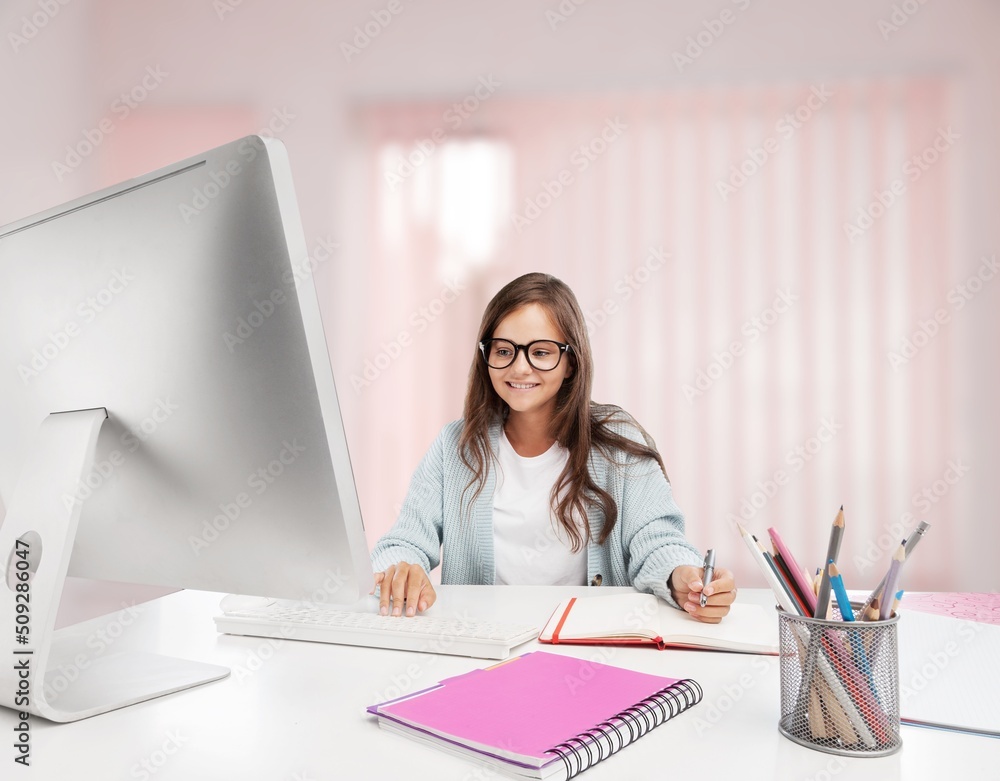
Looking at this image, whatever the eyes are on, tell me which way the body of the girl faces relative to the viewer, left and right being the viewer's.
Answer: facing the viewer

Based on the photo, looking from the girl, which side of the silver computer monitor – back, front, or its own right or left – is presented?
front

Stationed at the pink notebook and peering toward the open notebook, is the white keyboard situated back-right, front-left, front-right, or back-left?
front-left

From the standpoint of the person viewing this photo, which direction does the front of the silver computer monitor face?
facing away from the viewer and to the right of the viewer

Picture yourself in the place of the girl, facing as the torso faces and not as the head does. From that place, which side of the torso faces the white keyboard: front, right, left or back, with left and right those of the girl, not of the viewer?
front

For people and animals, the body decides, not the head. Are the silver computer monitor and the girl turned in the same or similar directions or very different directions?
very different directions

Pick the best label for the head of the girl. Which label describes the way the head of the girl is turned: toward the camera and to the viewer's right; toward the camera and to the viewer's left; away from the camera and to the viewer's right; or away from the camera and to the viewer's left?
toward the camera and to the viewer's left

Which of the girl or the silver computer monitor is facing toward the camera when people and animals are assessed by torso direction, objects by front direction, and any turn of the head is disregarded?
the girl
